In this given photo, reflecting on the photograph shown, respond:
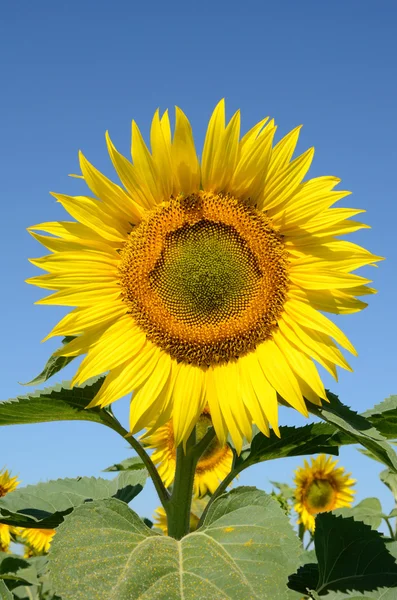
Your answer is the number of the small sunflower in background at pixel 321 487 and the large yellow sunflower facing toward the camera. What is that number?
2

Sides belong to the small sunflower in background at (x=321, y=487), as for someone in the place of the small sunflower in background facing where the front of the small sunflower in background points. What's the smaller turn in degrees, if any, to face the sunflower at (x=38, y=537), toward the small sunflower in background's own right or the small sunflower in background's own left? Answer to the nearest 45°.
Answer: approximately 90° to the small sunflower in background's own right

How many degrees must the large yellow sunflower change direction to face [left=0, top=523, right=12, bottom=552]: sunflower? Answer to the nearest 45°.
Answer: approximately 135° to its right

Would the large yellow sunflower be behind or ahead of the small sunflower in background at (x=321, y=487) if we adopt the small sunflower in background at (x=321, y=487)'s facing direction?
ahead

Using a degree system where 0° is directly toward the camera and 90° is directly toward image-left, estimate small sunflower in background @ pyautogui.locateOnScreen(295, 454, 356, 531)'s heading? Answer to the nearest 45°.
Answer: approximately 0°

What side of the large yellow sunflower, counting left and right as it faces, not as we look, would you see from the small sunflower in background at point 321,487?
back

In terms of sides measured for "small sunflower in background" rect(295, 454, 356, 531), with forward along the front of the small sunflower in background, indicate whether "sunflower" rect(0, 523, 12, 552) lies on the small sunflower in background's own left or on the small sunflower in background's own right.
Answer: on the small sunflower in background's own right

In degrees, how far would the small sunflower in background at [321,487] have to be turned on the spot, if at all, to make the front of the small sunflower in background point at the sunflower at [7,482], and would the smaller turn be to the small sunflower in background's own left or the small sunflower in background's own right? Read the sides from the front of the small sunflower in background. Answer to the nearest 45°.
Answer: approximately 90° to the small sunflower in background's own right

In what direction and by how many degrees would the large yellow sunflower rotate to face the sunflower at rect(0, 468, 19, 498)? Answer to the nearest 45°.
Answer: approximately 135° to its right
